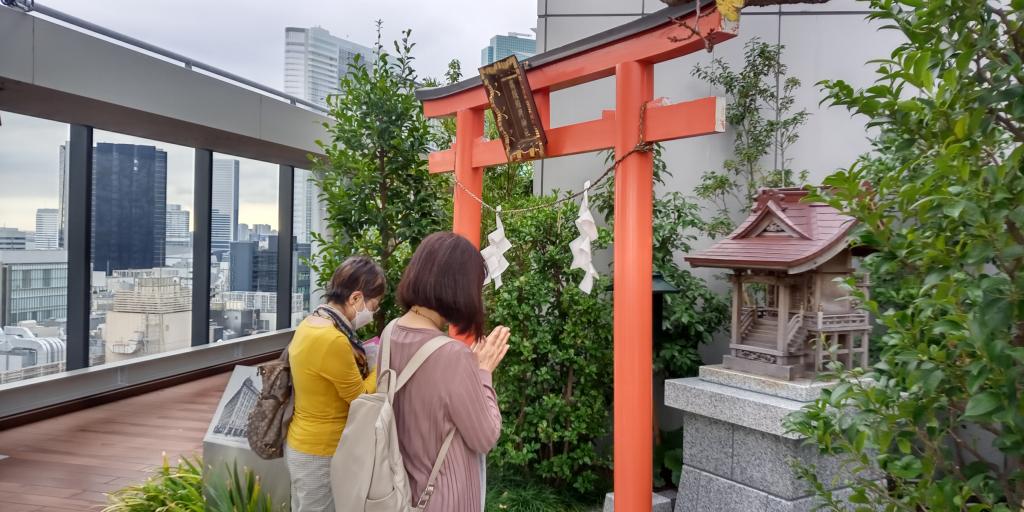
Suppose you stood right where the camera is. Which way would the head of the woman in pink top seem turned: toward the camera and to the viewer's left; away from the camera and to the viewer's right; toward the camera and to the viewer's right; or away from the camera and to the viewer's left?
away from the camera and to the viewer's right

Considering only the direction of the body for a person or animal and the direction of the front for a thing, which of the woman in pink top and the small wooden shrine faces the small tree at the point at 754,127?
the woman in pink top

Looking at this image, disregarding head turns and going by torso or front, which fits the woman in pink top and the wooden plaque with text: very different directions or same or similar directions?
very different directions

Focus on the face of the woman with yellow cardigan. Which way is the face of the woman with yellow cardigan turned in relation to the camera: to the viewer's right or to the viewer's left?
to the viewer's right

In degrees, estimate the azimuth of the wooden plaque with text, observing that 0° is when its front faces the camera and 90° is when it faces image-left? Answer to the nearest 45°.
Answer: approximately 45°

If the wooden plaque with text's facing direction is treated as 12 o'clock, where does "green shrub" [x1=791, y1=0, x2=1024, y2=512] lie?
The green shrub is roughly at 10 o'clock from the wooden plaque with text.

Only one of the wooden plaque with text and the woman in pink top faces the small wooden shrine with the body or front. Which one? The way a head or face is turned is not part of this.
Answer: the woman in pink top

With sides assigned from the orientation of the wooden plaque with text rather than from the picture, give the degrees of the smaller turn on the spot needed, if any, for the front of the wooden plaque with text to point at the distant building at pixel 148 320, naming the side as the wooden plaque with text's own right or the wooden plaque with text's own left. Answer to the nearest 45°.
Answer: approximately 90° to the wooden plaque with text's own right

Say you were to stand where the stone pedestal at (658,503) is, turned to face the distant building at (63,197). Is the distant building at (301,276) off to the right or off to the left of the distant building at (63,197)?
right

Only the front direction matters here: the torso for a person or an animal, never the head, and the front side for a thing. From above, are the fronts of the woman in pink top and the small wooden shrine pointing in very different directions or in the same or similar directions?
very different directions

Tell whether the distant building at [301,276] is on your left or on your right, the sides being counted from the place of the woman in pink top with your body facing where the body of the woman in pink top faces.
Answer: on your left

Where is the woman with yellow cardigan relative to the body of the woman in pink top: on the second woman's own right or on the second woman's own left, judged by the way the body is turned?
on the second woman's own left

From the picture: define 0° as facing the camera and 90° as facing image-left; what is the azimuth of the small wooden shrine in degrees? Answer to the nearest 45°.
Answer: approximately 45°

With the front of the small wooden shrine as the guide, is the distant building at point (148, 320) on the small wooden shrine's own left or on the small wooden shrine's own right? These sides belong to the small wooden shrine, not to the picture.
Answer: on the small wooden shrine's own right
